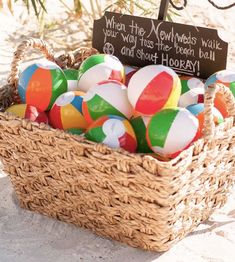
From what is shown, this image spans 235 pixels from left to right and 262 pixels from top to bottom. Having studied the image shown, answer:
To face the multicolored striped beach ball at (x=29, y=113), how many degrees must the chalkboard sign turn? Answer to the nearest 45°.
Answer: approximately 45° to its right

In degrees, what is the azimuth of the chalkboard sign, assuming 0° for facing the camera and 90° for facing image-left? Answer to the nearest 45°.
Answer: approximately 0°

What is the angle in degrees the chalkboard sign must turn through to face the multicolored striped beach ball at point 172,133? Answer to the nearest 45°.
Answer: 0° — it already faces it

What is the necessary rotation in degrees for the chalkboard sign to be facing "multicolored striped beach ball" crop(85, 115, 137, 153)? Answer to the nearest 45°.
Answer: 0° — it already faces it
